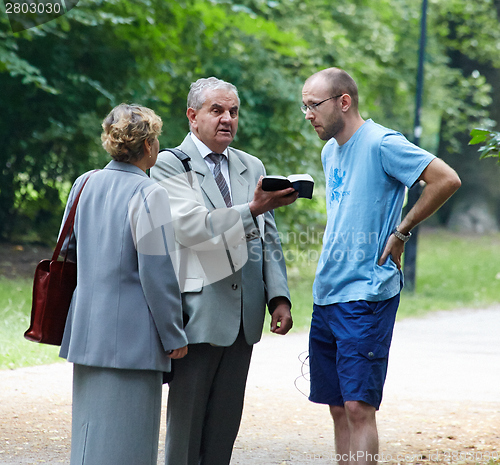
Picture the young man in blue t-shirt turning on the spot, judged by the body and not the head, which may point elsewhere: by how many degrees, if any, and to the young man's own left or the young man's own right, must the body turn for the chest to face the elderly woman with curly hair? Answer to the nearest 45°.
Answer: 0° — they already face them

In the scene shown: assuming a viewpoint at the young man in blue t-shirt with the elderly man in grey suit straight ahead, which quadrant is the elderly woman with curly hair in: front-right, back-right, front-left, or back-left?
front-left

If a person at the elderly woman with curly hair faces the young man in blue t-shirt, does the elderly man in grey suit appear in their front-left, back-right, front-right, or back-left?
front-left

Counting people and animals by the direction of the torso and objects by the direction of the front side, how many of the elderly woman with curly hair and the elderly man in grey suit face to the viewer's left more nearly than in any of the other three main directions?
0

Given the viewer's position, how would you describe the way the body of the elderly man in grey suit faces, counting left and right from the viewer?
facing the viewer and to the right of the viewer

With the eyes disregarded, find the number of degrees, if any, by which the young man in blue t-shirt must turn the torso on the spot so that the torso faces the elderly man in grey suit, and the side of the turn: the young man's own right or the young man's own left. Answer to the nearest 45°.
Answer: approximately 45° to the young man's own right

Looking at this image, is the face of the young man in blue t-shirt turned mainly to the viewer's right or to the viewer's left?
to the viewer's left

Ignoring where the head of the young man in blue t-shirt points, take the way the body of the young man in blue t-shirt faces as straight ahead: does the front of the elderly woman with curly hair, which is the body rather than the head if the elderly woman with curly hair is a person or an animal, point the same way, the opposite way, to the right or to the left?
the opposite way

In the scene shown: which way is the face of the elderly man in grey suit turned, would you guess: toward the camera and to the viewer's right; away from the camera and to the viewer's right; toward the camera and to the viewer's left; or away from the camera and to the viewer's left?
toward the camera and to the viewer's right

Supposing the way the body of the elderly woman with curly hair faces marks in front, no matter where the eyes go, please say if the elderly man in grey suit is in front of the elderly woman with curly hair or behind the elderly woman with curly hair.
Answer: in front

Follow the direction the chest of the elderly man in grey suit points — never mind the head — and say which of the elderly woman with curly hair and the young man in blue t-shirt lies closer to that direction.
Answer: the young man in blue t-shirt

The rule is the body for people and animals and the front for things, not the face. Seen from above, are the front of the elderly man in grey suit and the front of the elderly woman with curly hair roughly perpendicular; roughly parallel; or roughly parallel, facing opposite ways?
roughly perpendicular

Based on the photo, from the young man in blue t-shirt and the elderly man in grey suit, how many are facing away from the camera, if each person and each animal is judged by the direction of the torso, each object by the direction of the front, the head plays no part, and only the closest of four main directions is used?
0

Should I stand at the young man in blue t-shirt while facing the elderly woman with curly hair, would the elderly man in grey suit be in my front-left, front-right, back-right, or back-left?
front-right

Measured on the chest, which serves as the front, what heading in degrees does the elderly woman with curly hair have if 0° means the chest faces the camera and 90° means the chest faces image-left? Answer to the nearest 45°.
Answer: approximately 225°

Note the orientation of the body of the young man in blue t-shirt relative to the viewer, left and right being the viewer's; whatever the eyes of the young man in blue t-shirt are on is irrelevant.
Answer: facing the viewer and to the left of the viewer

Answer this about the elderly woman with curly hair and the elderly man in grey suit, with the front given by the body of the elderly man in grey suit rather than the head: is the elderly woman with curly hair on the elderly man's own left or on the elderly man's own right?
on the elderly man's own right
